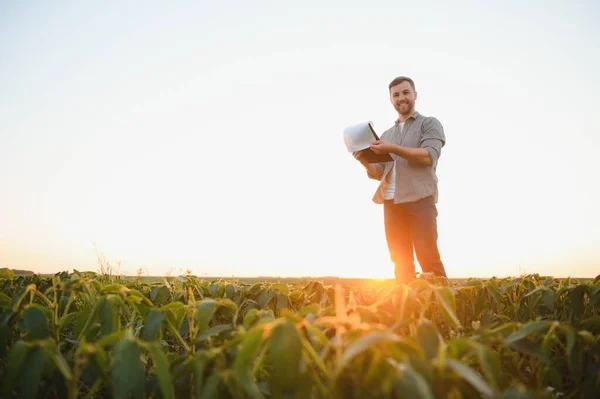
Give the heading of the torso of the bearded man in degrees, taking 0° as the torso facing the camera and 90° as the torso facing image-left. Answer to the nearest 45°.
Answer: approximately 45°
